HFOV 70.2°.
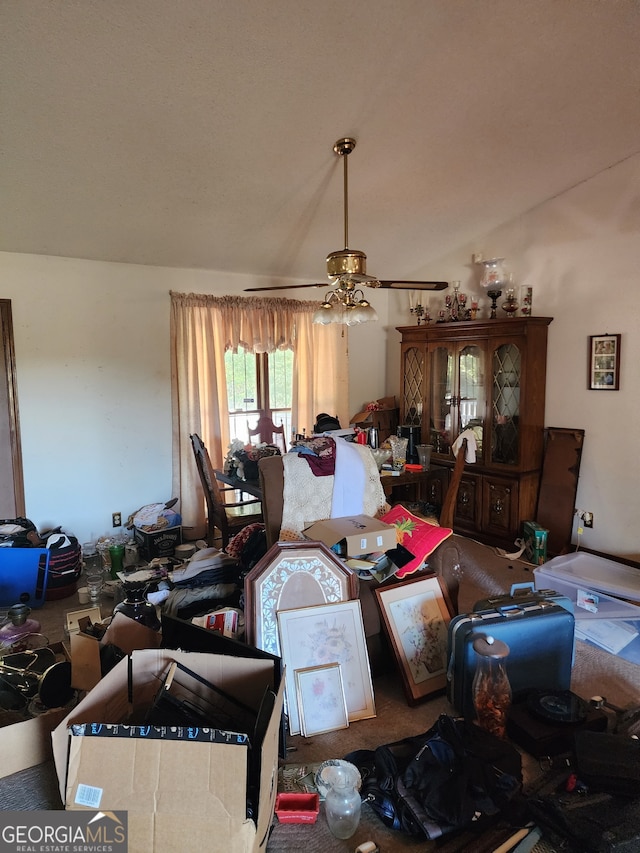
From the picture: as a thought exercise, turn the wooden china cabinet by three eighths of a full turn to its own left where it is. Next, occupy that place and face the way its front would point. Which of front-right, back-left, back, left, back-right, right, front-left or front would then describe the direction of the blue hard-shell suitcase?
right

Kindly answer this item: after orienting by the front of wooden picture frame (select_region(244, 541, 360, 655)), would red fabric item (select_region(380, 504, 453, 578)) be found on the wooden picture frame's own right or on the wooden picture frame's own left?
on the wooden picture frame's own left

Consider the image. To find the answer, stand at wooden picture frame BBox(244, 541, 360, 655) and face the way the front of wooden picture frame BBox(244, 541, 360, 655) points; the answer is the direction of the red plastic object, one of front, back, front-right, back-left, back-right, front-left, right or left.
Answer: front

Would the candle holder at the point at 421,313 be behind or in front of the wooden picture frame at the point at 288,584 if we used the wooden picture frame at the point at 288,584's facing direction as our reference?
behind

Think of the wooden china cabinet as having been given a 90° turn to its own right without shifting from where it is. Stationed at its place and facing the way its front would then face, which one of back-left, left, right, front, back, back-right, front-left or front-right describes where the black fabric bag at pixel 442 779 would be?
back-left

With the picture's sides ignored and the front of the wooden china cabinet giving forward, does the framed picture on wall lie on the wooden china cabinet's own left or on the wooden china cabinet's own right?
on the wooden china cabinet's own left

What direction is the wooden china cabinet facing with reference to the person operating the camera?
facing the viewer and to the left of the viewer

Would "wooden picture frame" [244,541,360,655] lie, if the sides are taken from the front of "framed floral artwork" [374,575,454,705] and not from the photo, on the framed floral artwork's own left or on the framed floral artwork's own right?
on the framed floral artwork's own right

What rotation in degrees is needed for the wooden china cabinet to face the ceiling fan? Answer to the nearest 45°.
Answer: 0° — it already faces it

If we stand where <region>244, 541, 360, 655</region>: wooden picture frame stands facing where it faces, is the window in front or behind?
behind

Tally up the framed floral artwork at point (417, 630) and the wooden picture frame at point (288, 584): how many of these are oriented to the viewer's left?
0

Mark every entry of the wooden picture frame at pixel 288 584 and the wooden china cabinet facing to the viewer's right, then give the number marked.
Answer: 0

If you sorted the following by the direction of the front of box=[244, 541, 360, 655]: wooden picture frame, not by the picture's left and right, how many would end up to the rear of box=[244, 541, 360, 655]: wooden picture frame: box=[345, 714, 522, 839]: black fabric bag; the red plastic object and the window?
1

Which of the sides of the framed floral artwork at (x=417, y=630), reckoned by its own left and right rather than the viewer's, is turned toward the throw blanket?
back

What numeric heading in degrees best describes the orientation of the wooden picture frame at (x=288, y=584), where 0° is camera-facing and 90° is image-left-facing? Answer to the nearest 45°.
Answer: approximately 0°
